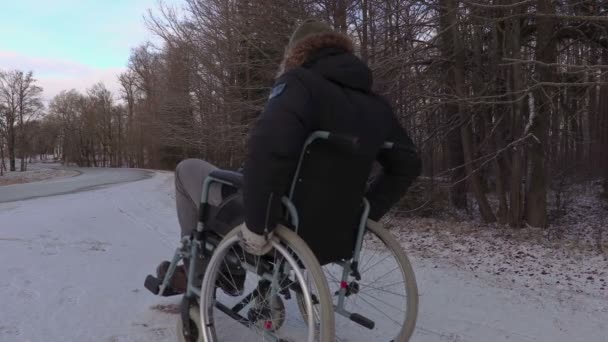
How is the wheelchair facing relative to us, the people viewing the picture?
facing away from the viewer and to the left of the viewer

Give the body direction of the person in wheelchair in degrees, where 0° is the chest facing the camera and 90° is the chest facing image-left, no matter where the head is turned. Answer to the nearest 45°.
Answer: approximately 135°
